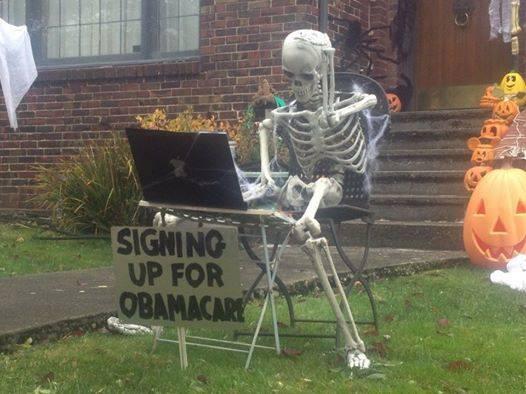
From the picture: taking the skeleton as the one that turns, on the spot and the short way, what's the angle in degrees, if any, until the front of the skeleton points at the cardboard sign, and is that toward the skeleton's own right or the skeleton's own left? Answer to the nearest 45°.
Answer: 0° — it already faces it

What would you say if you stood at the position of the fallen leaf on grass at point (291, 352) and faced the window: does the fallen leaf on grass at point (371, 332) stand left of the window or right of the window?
right

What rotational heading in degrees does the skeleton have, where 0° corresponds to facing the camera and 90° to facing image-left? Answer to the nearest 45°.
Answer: approximately 45°

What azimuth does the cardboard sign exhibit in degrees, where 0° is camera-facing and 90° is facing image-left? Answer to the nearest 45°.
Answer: approximately 0°
